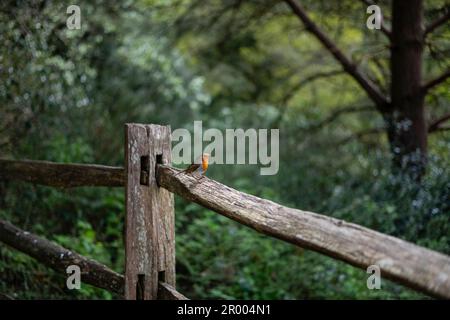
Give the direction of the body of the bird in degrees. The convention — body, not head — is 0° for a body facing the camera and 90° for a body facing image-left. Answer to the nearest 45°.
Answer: approximately 270°

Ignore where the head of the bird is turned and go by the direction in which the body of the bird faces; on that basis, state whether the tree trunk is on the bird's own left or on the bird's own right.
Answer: on the bird's own left
